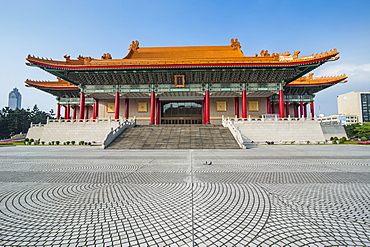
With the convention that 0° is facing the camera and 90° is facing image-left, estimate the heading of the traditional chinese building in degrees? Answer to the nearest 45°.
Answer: approximately 0°
